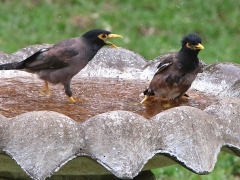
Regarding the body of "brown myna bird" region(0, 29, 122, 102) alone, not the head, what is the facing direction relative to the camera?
to the viewer's right
